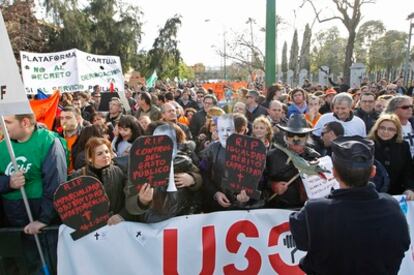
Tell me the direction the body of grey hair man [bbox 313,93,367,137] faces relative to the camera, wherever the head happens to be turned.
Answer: toward the camera

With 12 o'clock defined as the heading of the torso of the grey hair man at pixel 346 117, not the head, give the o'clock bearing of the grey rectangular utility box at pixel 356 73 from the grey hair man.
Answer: The grey rectangular utility box is roughly at 6 o'clock from the grey hair man.

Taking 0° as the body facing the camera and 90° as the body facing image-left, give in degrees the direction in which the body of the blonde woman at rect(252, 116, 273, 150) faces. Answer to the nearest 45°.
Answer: approximately 45°

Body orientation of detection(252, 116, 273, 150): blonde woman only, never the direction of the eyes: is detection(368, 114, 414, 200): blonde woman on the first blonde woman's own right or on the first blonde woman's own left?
on the first blonde woman's own left

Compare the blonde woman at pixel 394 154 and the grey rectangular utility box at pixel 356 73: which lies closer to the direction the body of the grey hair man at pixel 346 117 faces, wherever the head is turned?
the blonde woman
